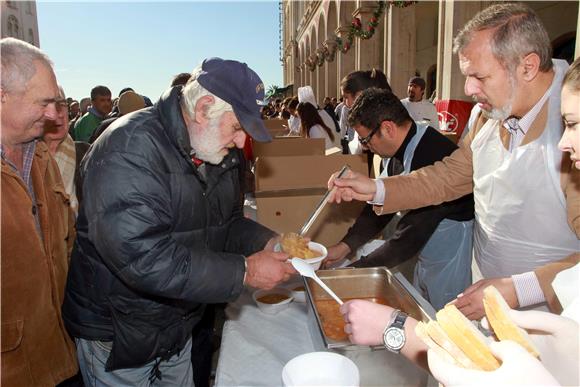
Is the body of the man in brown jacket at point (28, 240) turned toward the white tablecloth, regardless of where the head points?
yes

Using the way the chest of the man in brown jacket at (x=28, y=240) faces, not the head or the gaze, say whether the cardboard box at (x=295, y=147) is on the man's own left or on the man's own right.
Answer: on the man's own left

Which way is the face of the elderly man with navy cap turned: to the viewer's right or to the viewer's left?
to the viewer's right

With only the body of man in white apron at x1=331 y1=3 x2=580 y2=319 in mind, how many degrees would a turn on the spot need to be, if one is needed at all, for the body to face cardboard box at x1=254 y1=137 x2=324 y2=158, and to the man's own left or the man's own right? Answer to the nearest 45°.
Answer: approximately 90° to the man's own right

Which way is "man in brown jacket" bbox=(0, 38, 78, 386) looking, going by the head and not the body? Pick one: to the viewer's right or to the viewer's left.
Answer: to the viewer's right

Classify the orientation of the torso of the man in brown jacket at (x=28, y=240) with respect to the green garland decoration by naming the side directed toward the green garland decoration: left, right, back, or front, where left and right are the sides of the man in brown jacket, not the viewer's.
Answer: left

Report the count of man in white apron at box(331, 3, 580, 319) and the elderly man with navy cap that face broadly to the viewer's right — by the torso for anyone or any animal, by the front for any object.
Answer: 1

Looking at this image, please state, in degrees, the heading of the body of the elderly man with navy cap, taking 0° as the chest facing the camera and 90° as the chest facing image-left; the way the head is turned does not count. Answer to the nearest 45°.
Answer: approximately 270°

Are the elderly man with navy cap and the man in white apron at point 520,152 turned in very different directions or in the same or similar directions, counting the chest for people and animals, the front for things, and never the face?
very different directions

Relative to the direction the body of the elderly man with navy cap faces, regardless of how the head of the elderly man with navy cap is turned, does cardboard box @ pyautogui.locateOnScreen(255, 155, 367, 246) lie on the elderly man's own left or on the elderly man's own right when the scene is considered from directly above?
on the elderly man's own left

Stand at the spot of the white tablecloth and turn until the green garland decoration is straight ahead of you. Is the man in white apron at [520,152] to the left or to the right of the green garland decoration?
right
